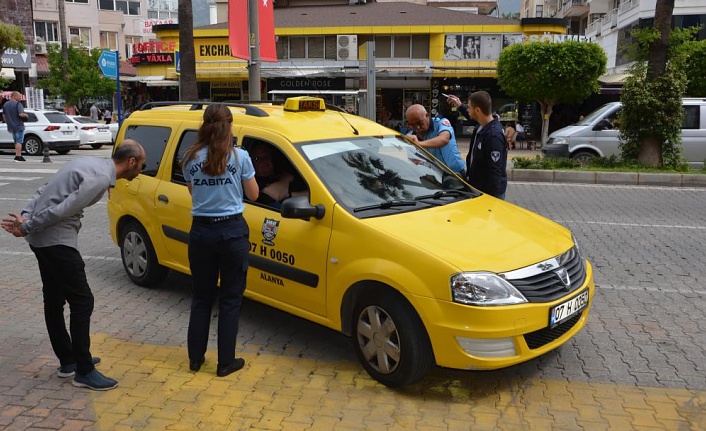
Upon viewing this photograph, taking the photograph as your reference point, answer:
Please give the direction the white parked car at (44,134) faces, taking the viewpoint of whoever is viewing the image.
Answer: facing away from the viewer and to the left of the viewer

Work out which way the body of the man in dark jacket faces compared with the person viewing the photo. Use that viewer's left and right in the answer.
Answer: facing to the left of the viewer

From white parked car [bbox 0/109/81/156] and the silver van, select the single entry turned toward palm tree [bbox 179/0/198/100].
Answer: the silver van

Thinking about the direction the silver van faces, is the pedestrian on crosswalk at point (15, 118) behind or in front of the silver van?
in front

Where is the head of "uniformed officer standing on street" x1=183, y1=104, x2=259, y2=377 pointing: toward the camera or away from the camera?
away from the camera

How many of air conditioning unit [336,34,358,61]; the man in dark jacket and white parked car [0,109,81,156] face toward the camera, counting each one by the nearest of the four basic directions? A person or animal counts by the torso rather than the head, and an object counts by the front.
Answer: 1

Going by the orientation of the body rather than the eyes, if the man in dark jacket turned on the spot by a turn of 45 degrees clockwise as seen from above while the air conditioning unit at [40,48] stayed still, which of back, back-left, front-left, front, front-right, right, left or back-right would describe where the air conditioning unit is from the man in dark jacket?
front

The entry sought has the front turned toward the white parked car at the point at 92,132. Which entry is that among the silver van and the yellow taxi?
the silver van

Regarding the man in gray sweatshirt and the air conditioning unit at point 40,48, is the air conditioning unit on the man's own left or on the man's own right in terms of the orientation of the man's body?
on the man's own left

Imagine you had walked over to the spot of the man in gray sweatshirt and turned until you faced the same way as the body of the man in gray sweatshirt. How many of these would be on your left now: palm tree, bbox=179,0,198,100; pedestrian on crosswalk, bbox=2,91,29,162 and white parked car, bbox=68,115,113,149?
3

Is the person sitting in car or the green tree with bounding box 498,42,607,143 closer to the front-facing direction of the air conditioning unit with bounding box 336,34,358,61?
the person sitting in car

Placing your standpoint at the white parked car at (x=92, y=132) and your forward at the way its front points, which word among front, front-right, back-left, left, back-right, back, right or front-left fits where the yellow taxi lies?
back-left

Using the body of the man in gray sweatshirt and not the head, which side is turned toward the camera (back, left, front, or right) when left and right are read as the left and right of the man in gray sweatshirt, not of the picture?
right
